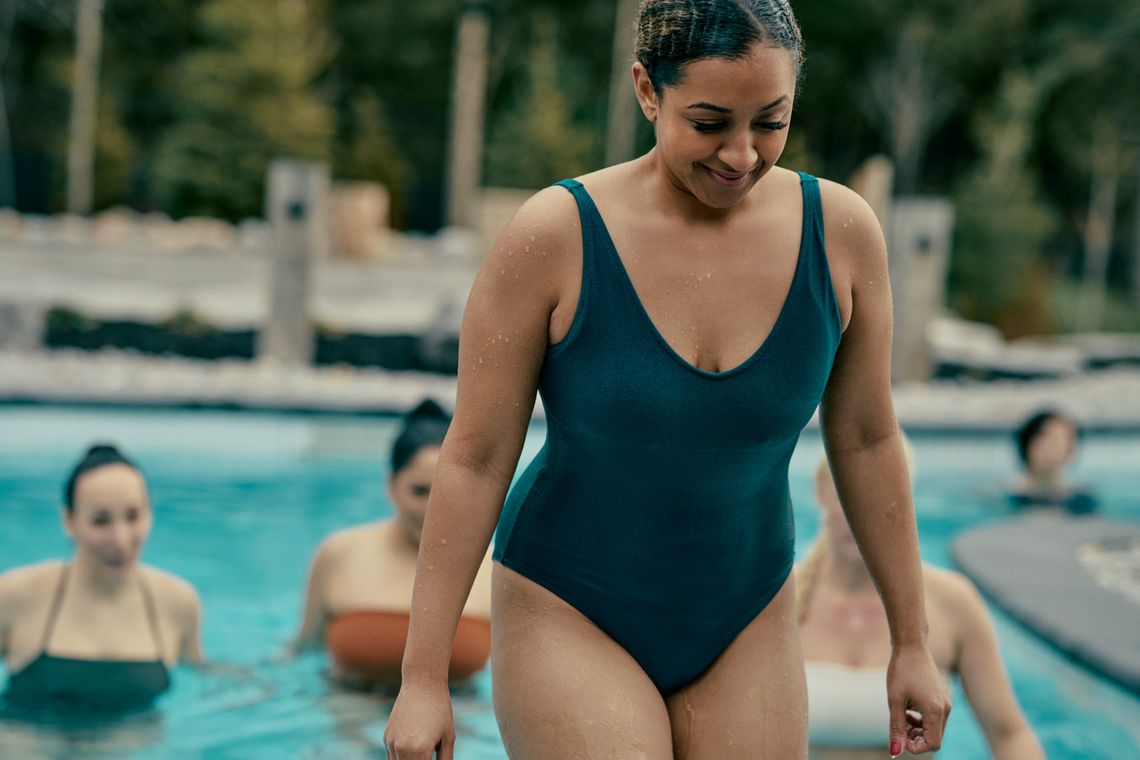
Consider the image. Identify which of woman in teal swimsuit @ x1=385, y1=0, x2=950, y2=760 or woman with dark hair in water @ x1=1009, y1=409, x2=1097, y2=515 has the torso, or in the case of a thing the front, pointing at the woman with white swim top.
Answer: the woman with dark hair in water

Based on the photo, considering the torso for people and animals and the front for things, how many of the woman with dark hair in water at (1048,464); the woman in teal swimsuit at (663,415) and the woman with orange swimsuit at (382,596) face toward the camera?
3

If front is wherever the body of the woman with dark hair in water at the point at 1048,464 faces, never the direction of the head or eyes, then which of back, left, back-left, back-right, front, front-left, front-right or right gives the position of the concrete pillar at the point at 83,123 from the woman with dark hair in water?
back-right

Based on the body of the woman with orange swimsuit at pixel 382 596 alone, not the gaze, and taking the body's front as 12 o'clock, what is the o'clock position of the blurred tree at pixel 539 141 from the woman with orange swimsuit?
The blurred tree is roughly at 6 o'clock from the woman with orange swimsuit.

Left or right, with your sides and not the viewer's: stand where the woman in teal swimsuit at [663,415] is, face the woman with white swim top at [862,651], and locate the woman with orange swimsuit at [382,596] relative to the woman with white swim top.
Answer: left

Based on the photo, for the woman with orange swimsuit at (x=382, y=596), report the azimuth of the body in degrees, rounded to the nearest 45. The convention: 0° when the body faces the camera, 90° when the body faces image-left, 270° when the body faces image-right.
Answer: approximately 0°

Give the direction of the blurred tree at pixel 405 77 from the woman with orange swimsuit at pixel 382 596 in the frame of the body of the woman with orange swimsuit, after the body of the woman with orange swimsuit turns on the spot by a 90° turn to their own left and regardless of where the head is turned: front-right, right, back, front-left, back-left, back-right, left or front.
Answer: left

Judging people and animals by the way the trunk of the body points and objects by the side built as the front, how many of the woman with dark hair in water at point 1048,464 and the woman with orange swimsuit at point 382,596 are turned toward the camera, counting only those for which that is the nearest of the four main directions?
2

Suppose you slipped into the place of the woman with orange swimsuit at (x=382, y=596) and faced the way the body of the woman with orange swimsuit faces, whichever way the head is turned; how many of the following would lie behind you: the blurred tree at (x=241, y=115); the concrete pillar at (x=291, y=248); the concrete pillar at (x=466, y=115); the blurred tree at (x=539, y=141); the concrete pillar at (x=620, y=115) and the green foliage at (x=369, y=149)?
6

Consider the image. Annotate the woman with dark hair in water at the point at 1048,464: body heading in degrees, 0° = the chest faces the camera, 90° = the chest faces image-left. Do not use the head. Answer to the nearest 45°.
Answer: approximately 0°

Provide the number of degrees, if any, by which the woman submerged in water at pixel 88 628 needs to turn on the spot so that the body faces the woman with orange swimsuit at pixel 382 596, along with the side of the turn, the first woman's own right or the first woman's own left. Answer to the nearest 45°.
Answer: approximately 90° to the first woman's own left

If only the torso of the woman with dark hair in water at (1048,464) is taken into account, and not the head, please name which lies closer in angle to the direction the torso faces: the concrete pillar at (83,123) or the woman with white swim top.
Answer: the woman with white swim top

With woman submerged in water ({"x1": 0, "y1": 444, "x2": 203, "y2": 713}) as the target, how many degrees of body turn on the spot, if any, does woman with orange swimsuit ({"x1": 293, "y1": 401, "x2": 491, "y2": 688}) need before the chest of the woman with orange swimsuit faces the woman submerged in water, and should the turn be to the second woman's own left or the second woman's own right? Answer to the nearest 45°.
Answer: approximately 90° to the second woman's own right

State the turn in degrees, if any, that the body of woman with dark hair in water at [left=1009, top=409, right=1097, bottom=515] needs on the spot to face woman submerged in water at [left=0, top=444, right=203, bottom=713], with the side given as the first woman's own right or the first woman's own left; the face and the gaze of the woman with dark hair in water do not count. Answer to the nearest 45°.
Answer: approximately 45° to the first woman's own right
